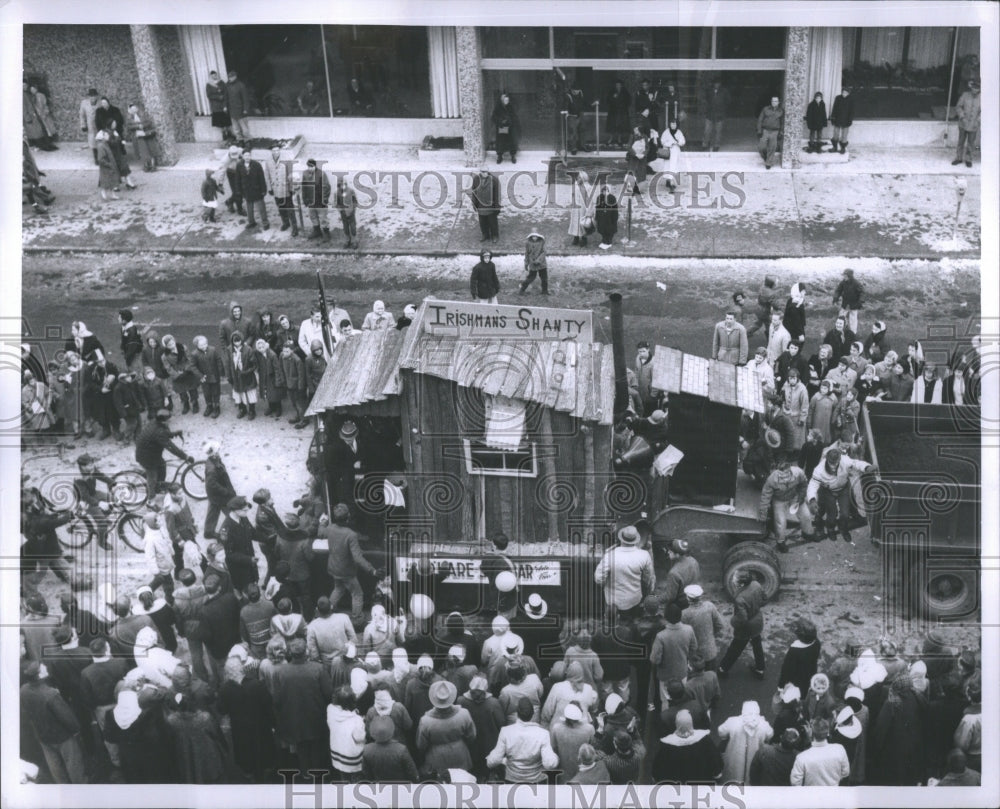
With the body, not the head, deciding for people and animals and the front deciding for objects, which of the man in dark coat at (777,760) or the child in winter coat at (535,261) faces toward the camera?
the child in winter coat

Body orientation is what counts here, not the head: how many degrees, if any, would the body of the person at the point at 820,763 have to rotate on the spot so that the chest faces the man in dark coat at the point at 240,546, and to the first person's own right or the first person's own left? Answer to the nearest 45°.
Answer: approximately 90° to the first person's own left

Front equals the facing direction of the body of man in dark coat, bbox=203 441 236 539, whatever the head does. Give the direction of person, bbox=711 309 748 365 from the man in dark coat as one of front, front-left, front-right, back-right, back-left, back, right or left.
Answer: front

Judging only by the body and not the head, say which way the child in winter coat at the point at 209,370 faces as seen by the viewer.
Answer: toward the camera

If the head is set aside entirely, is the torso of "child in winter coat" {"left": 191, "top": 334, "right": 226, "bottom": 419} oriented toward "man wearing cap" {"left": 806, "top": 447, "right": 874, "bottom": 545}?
no

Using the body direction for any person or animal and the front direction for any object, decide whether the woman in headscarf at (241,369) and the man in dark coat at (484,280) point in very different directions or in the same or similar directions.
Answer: same or similar directions

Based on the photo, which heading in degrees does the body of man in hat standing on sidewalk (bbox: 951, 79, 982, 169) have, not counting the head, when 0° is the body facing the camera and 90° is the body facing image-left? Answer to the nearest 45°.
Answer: approximately 0°

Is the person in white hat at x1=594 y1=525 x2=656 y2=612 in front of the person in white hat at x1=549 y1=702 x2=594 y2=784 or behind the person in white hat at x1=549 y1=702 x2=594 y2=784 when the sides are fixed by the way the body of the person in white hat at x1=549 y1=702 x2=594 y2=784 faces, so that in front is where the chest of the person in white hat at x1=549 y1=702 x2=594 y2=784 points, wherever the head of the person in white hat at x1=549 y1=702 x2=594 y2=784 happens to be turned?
in front

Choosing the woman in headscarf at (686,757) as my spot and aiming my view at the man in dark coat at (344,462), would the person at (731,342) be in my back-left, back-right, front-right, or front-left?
front-right

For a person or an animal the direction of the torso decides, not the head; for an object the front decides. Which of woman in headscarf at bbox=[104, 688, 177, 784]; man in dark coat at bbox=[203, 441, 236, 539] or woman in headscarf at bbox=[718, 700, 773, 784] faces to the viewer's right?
the man in dark coat

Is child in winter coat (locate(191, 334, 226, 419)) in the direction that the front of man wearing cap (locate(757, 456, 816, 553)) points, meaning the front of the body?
no

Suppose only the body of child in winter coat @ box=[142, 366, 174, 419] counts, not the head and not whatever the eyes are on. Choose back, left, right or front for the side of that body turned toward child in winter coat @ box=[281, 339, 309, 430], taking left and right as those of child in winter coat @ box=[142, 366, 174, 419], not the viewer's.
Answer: left

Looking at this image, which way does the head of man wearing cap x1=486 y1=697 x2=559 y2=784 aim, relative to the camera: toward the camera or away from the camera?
away from the camera

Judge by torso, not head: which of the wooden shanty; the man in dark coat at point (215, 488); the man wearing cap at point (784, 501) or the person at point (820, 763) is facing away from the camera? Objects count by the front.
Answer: the person

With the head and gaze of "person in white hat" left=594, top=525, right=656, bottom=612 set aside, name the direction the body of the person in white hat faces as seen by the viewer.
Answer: away from the camera

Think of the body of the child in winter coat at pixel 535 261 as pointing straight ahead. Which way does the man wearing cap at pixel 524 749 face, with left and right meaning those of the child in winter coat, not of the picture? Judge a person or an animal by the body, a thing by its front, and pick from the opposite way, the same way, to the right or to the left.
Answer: the opposite way

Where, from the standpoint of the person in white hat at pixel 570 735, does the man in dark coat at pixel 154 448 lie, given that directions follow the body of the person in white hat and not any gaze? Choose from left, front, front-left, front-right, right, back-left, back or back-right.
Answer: front-left

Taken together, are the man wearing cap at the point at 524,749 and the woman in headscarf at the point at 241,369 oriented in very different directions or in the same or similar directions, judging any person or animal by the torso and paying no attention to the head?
very different directions

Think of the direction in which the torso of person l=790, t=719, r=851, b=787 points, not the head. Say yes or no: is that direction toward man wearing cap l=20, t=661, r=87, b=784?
no

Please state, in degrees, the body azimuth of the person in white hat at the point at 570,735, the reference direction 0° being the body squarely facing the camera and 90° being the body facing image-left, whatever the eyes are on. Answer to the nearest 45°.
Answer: approximately 180°

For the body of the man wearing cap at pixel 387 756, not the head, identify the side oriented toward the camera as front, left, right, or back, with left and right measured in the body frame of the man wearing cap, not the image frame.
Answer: back

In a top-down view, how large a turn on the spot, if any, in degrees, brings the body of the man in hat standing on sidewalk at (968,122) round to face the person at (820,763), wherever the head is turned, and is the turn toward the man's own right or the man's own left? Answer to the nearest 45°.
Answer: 0° — they already face them

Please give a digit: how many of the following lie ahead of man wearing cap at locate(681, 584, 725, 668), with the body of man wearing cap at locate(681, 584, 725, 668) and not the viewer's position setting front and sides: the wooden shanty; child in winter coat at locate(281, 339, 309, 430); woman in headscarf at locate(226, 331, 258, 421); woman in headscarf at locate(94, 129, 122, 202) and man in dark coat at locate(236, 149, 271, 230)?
5

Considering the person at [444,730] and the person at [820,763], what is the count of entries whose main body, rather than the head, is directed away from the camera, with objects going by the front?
2
